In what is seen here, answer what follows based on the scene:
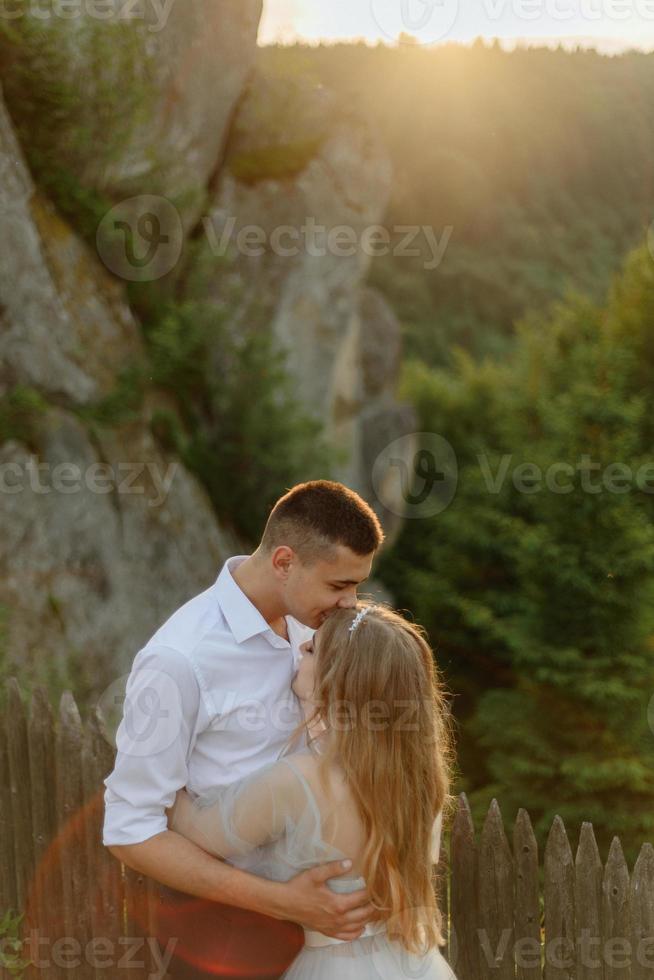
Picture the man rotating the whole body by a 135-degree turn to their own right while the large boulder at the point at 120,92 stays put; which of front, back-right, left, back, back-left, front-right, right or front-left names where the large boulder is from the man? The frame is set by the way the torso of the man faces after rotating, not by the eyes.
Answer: right

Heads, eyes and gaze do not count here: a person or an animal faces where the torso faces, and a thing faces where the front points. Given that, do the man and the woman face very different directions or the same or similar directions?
very different directions

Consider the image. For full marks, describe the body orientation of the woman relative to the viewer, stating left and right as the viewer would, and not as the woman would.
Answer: facing away from the viewer and to the left of the viewer

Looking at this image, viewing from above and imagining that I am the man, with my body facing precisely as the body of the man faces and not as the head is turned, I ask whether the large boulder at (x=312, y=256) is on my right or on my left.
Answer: on my left

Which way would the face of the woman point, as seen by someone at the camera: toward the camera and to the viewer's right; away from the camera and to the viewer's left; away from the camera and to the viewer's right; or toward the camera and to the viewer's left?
away from the camera and to the viewer's left
